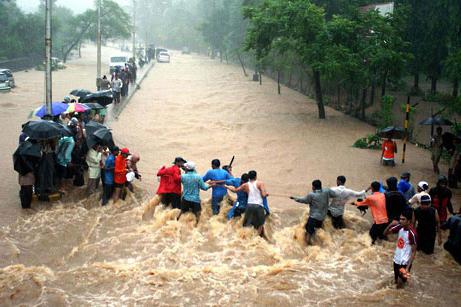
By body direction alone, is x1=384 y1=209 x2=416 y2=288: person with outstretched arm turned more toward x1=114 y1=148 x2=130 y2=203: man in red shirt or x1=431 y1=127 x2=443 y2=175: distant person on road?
the man in red shirt

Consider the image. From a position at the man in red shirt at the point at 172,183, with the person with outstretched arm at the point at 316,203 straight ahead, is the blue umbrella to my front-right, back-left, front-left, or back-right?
back-left

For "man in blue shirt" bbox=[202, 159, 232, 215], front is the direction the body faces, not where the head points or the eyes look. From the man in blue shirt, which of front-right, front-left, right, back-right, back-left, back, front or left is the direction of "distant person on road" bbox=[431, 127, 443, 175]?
front-right

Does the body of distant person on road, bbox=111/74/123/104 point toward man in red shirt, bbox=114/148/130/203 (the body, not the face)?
yes

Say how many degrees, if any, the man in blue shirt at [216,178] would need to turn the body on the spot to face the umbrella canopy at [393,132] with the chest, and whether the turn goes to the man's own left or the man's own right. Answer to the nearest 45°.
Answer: approximately 45° to the man's own right

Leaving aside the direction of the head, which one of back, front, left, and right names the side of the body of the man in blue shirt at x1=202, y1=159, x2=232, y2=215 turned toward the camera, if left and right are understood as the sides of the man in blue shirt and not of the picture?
back

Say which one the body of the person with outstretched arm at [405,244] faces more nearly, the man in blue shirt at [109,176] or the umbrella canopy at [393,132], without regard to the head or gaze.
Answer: the man in blue shirt

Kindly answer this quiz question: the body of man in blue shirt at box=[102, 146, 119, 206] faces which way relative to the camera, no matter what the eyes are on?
to the viewer's right

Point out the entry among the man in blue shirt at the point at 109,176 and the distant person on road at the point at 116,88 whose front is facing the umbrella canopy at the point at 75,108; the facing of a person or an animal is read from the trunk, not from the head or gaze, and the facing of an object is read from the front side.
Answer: the distant person on road

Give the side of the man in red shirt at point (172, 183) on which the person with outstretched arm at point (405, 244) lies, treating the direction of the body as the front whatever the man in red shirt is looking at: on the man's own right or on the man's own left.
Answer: on the man's own right
